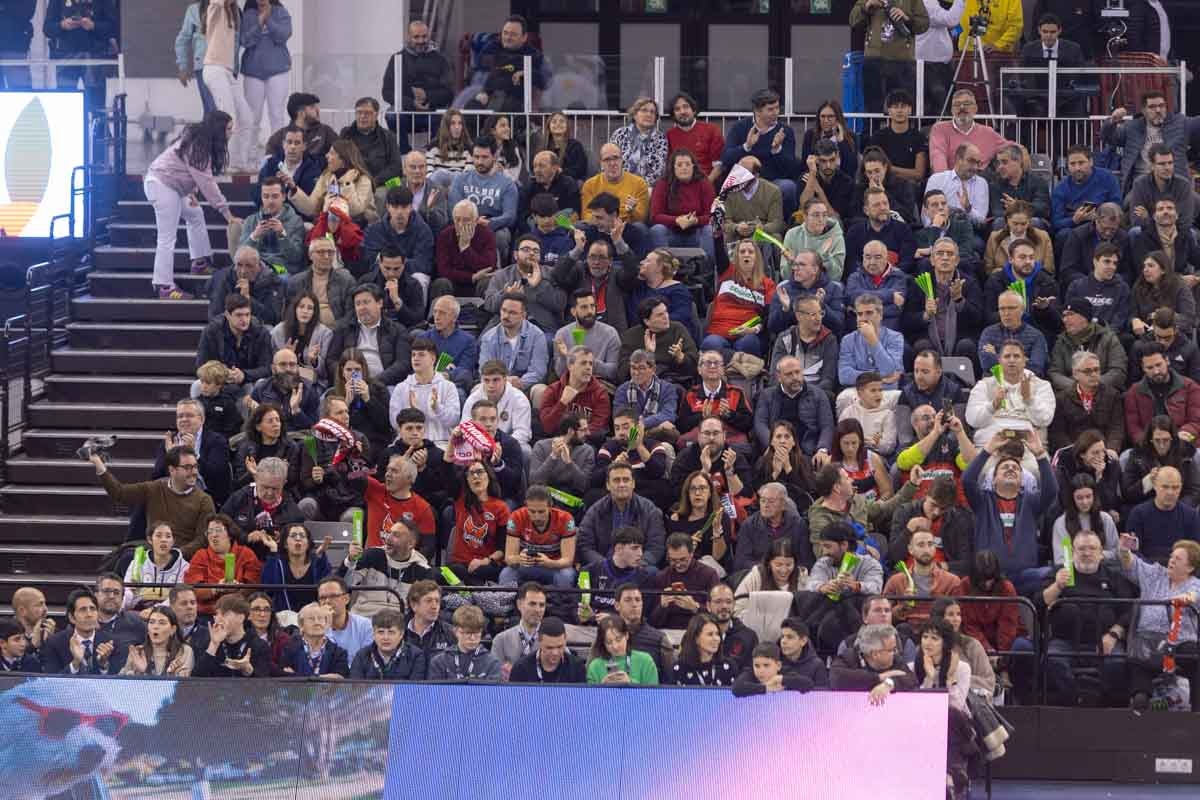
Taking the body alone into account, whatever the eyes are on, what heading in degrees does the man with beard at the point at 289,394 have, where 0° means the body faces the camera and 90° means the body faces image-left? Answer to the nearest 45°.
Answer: approximately 0°

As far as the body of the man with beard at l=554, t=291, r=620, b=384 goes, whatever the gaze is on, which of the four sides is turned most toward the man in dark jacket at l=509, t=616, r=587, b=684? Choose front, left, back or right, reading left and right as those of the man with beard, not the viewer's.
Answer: front

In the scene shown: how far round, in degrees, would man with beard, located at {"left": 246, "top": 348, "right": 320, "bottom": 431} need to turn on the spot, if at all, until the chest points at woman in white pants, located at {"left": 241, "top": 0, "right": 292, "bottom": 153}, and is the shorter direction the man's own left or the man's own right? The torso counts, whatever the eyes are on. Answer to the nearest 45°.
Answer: approximately 180°

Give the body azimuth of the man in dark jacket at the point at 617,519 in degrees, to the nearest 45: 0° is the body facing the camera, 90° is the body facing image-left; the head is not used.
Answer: approximately 0°

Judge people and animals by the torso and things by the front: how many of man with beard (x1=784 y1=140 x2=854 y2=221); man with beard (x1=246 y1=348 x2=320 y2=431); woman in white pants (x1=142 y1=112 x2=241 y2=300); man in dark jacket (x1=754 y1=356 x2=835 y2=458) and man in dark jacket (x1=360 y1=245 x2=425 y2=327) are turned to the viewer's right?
1

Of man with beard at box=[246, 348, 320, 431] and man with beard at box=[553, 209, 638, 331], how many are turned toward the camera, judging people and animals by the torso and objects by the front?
2

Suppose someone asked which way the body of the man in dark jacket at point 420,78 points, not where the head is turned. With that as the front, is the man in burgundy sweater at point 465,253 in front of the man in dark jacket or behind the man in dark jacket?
in front

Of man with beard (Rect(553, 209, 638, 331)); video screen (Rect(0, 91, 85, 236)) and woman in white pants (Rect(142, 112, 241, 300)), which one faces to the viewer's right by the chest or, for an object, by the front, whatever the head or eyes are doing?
the woman in white pants

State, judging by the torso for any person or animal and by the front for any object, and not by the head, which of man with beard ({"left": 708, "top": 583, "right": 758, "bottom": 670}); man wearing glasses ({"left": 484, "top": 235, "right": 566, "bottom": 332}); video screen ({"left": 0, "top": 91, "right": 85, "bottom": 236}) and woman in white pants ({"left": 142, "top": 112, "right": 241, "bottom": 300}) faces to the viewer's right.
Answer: the woman in white pants

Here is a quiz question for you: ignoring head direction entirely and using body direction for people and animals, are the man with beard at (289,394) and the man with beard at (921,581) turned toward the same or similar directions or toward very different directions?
same or similar directions

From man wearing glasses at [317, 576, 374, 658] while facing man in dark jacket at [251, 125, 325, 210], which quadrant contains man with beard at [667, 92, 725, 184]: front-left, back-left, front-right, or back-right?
front-right

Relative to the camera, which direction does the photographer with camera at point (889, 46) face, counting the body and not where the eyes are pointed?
toward the camera

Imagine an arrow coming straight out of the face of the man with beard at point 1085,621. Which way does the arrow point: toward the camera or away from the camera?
toward the camera

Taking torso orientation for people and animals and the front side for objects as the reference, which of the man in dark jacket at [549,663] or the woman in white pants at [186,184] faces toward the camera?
the man in dark jacket

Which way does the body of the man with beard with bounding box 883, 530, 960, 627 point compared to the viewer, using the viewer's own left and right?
facing the viewer

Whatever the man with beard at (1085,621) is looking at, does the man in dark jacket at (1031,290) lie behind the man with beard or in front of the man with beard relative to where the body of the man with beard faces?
behind

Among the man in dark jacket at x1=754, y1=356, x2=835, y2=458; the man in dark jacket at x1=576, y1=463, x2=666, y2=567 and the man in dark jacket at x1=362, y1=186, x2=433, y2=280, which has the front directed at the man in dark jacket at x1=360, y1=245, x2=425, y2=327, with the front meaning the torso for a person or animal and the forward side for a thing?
the man in dark jacket at x1=362, y1=186, x2=433, y2=280

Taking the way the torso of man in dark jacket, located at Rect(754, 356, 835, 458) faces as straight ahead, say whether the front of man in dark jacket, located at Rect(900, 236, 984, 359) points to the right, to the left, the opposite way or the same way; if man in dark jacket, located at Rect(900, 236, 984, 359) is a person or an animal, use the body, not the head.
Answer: the same way

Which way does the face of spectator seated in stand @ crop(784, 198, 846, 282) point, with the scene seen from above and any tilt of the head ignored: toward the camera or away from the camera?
toward the camera

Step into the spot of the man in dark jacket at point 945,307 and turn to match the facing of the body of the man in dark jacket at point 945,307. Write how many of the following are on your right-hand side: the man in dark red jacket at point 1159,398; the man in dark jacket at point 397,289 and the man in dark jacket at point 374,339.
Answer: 2

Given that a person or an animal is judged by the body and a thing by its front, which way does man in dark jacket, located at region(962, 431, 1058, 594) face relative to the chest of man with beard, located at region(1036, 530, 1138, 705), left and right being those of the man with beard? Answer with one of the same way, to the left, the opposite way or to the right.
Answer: the same way
